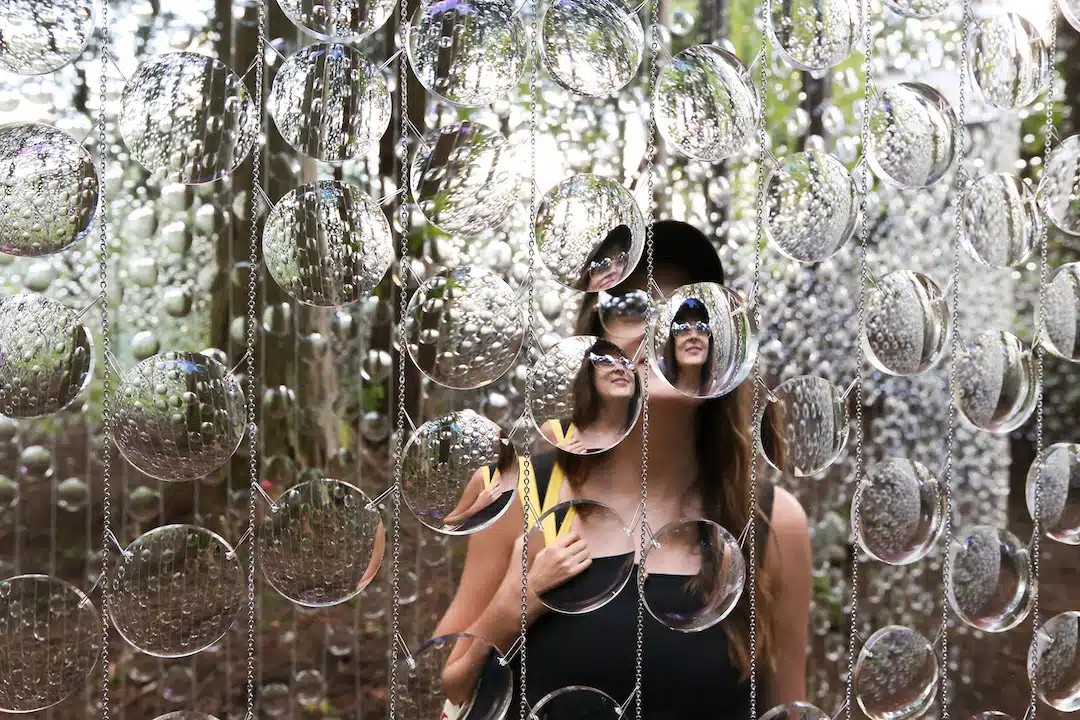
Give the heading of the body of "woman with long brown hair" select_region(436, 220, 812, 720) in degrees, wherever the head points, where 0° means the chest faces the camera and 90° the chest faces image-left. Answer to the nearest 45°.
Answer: approximately 0°
